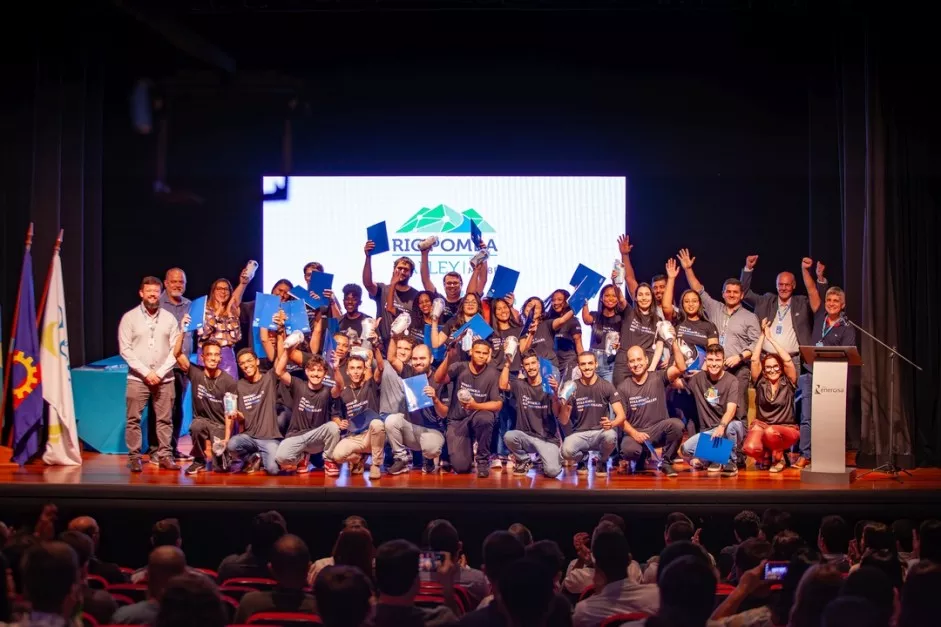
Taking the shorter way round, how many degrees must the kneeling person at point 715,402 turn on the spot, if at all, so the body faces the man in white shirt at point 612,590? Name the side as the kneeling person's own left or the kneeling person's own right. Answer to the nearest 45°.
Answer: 0° — they already face them

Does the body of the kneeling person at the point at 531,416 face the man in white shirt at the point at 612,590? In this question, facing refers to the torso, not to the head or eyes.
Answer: yes

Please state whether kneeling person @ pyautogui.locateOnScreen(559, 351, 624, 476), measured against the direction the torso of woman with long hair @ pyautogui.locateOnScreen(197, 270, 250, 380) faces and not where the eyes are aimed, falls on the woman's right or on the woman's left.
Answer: on the woman's left

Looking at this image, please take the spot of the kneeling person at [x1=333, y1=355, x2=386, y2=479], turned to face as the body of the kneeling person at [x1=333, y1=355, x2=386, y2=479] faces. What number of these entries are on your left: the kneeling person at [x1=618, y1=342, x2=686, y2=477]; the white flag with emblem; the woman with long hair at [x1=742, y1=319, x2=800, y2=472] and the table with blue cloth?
2

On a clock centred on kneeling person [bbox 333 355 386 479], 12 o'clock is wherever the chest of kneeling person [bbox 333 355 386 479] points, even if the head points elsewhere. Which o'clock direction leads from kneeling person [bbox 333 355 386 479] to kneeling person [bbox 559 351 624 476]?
kneeling person [bbox 559 351 624 476] is roughly at 9 o'clock from kneeling person [bbox 333 355 386 479].

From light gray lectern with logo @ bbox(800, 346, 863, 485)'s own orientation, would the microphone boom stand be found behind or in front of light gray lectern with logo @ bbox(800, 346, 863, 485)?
behind

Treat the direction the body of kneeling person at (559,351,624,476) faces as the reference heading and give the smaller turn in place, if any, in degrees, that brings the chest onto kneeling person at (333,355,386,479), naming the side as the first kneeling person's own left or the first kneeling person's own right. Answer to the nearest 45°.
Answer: approximately 90° to the first kneeling person's own right

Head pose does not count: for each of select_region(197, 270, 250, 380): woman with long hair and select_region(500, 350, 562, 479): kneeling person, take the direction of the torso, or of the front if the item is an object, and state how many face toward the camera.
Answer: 2
